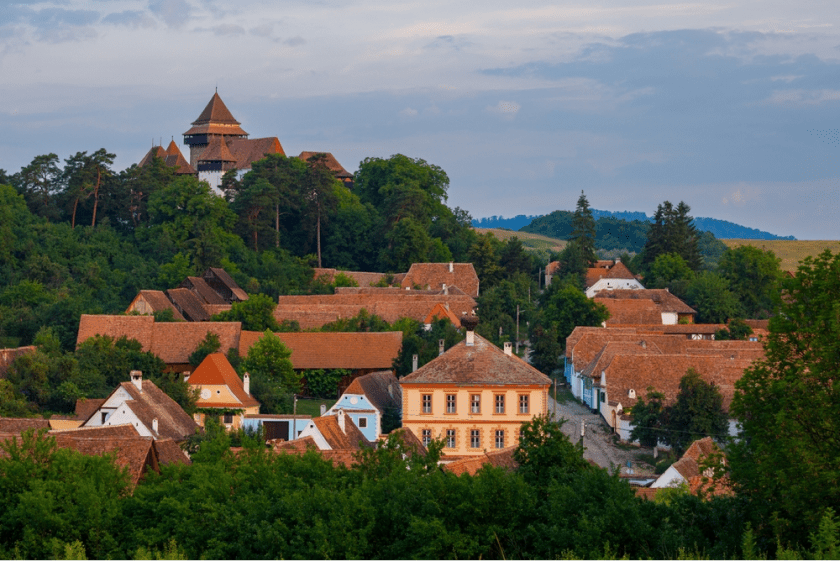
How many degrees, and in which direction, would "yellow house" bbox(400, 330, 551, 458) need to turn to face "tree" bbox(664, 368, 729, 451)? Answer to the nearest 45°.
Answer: approximately 90° to its left

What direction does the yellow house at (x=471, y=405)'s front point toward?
toward the camera

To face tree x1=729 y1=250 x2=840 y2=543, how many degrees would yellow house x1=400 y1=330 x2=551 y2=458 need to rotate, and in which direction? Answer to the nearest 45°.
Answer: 0° — it already faces it

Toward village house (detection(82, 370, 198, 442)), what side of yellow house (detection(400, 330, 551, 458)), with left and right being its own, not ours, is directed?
right
